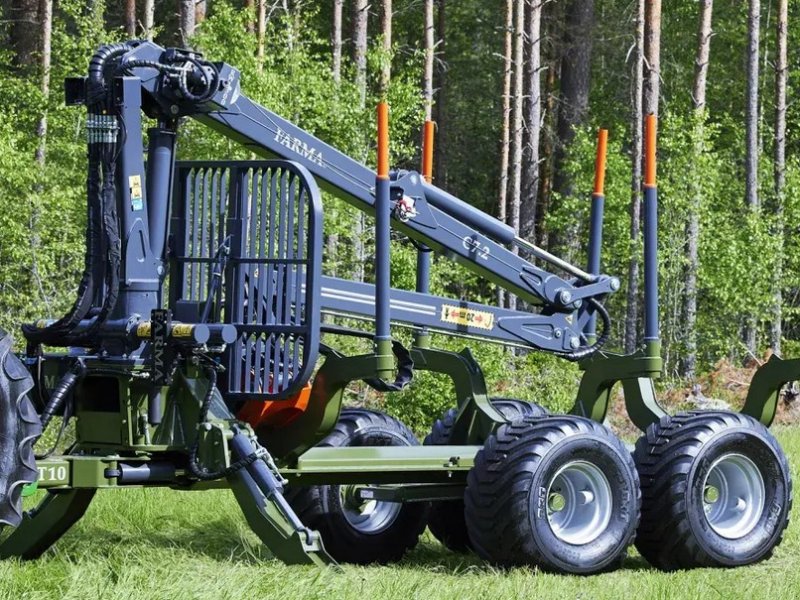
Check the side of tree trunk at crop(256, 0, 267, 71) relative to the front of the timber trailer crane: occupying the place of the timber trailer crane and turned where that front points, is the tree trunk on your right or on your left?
on your right

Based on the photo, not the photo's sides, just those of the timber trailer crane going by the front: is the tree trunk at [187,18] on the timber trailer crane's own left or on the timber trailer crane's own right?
on the timber trailer crane's own right

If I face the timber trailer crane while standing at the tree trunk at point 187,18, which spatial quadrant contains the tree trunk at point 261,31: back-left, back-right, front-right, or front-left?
back-left

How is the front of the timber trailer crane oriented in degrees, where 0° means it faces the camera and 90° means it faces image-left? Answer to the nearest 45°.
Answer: approximately 45°

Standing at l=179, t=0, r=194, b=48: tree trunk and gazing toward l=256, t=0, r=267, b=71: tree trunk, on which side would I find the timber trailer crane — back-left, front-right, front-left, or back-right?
back-right

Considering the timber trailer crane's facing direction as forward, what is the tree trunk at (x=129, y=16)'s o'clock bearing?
The tree trunk is roughly at 4 o'clock from the timber trailer crane.
